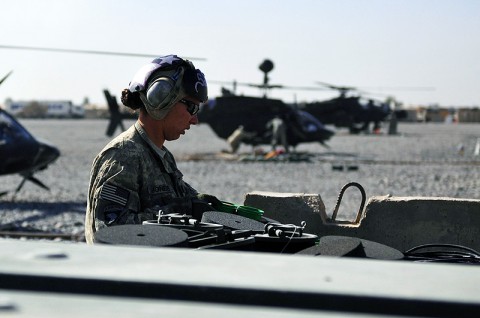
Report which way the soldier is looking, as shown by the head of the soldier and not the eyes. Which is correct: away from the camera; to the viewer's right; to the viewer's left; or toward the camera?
to the viewer's right

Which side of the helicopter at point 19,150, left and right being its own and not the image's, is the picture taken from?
right

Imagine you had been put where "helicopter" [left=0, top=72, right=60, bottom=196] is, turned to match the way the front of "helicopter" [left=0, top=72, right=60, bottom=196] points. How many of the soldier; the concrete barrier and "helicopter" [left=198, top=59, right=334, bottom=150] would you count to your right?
2

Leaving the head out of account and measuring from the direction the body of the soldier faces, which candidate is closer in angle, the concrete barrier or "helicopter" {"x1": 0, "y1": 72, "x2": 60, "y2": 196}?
the concrete barrier

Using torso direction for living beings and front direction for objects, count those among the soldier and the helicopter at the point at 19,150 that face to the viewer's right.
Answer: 2

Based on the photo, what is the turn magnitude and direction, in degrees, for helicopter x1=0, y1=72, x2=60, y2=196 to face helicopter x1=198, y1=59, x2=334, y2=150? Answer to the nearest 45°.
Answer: approximately 45° to its left

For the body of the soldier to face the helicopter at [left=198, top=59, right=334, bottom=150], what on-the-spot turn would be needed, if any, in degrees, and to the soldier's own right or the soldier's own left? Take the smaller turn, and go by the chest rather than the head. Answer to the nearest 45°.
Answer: approximately 90° to the soldier's own left

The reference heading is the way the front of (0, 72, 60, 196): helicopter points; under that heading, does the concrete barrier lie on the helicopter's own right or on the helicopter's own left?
on the helicopter's own right

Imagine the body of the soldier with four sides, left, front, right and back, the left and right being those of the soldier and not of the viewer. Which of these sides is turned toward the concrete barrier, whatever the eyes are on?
front

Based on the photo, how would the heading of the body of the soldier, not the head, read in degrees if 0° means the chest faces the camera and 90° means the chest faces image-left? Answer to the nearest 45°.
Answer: approximately 270°

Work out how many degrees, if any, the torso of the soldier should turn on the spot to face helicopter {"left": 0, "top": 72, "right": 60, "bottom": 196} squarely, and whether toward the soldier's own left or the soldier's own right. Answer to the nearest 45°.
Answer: approximately 90° to the soldier's own left

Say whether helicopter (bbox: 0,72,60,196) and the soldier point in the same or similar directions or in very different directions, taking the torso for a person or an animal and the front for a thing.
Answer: same or similar directions
